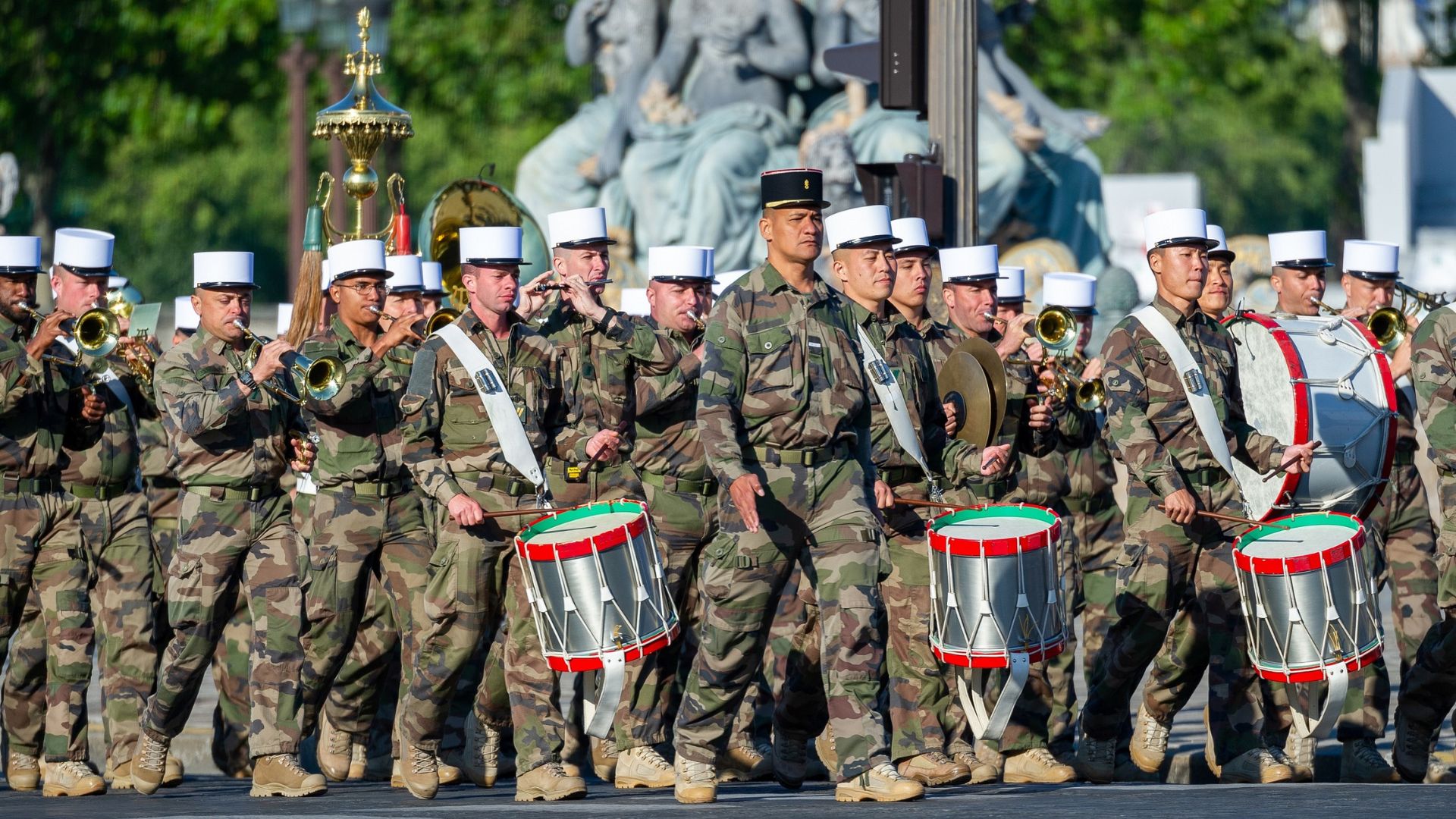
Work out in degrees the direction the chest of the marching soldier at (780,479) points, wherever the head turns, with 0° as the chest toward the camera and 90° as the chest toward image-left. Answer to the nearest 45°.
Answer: approximately 315°

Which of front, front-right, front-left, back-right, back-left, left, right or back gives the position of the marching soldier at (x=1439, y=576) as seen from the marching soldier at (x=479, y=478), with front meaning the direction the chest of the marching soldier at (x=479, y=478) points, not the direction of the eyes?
front-left

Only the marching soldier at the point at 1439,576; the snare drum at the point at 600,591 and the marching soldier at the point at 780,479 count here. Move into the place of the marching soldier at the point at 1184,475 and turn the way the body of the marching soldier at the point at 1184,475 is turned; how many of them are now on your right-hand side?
2

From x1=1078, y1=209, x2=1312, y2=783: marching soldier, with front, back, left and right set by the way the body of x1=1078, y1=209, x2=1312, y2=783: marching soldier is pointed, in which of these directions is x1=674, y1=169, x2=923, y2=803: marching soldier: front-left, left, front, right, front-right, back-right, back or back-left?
right

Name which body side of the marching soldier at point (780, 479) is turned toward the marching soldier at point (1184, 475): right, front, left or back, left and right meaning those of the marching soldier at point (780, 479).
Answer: left
